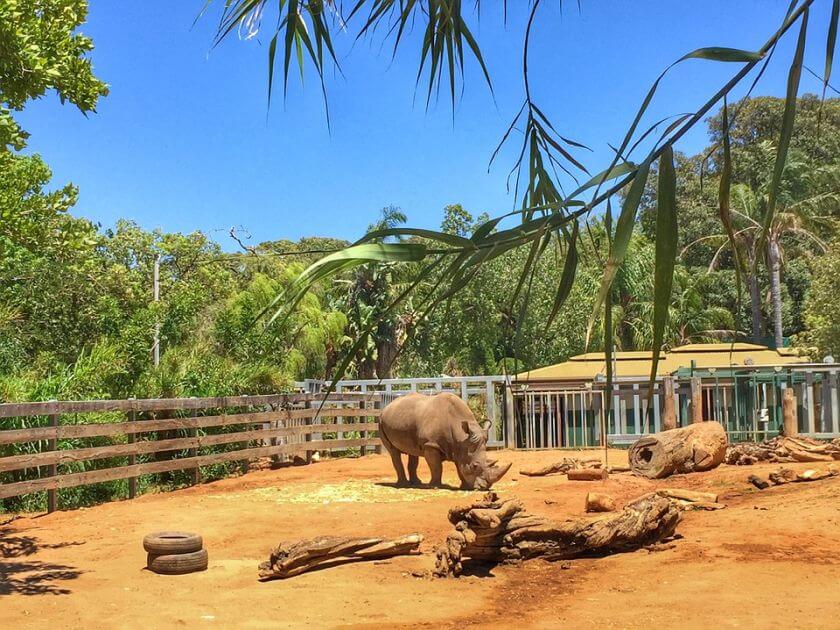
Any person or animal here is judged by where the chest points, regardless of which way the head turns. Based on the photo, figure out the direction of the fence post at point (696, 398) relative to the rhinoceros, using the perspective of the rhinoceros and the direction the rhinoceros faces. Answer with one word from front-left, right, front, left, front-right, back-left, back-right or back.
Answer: left

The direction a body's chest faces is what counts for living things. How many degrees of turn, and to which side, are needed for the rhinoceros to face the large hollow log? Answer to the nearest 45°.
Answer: approximately 45° to its left

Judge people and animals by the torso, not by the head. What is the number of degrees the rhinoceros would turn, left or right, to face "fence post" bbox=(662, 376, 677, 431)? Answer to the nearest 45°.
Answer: approximately 90° to its left

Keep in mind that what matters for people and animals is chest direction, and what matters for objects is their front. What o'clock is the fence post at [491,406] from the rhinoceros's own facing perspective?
The fence post is roughly at 8 o'clock from the rhinoceros.

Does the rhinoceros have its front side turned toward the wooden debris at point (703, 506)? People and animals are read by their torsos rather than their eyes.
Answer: yes

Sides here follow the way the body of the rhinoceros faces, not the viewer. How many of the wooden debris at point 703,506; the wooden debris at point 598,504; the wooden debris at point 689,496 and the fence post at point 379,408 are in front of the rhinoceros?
3

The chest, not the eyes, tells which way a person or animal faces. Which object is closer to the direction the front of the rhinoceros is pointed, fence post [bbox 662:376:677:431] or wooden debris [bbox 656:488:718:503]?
the wooden debris

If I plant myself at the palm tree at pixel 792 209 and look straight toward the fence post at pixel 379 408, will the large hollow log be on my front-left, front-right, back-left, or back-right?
front-left

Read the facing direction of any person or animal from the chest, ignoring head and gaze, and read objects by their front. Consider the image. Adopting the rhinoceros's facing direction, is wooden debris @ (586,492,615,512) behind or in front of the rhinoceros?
in front

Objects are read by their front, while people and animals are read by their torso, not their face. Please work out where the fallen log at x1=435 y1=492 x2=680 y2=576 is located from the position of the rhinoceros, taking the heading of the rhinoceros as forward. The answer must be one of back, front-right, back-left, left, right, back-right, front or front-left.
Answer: front-right

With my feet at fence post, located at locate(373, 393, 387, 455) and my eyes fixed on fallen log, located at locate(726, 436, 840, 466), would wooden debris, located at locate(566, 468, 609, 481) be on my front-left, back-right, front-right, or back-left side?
front-right

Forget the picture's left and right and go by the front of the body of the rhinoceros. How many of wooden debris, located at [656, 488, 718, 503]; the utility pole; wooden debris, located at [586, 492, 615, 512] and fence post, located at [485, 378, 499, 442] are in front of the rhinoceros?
2

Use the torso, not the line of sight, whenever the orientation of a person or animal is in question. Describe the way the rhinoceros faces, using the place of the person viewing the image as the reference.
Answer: facing the viewer and to the right of the viewer

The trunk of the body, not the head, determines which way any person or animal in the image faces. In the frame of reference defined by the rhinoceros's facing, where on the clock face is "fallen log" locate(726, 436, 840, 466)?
The fallen log is roughly at 10 o'clock from the rhinoceros.

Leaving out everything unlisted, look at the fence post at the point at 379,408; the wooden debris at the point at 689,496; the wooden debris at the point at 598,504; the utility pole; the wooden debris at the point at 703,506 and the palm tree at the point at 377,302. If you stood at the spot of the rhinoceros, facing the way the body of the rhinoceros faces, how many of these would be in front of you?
3

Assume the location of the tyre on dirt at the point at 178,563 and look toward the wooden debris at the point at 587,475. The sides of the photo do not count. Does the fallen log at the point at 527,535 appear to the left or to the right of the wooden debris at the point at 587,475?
right
